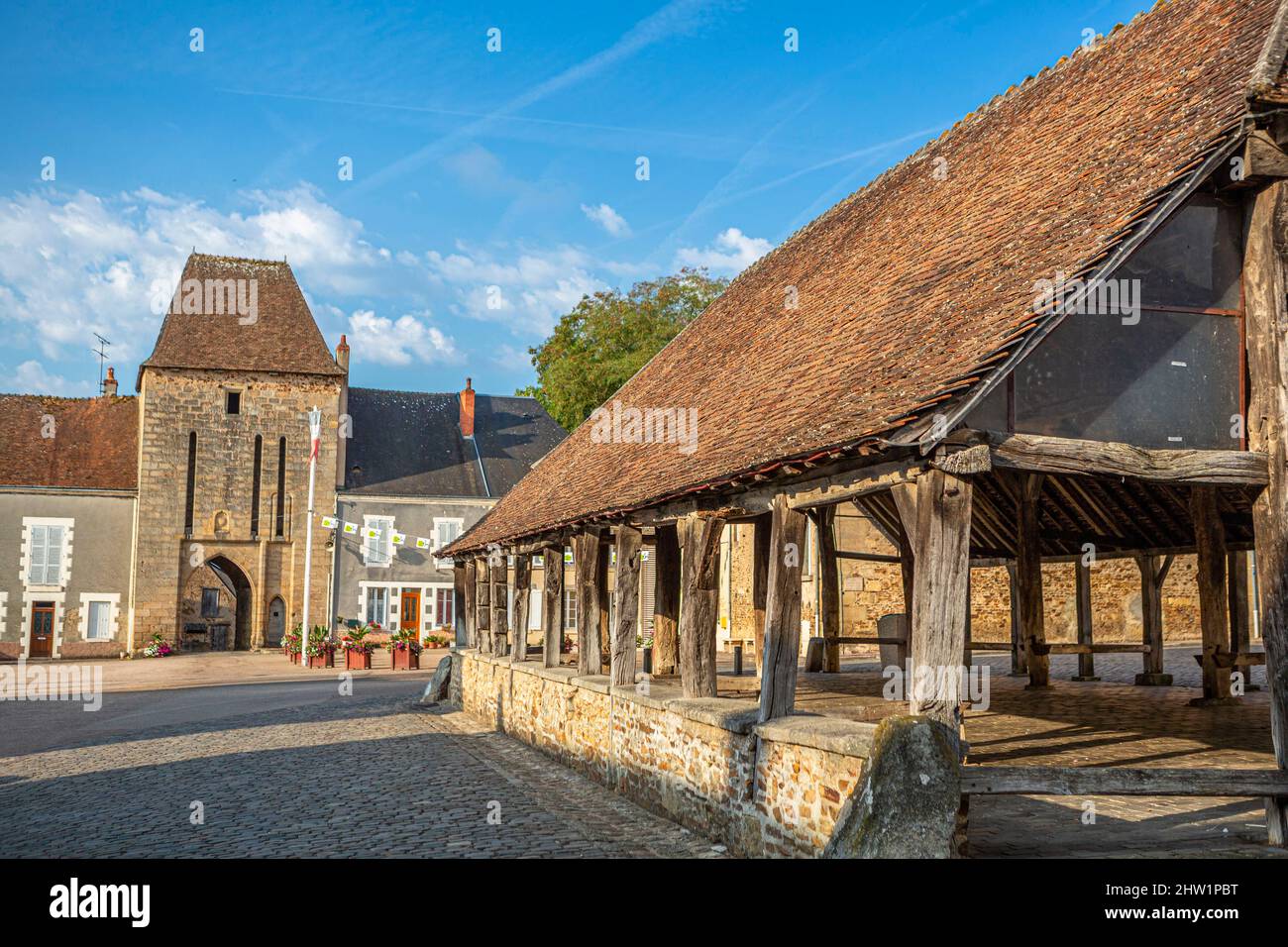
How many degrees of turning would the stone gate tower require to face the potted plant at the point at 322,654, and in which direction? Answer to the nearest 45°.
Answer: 0° — it already faces it

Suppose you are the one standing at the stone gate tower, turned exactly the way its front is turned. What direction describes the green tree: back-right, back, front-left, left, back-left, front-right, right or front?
left

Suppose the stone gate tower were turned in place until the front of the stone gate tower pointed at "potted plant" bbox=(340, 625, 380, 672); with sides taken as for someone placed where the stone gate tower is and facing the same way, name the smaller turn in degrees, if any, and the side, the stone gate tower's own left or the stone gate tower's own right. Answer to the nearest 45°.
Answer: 0° — it already faces it

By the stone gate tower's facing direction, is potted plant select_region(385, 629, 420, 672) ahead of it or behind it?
ahead

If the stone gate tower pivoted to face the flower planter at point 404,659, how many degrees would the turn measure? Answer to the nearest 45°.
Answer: approximately 45° to its left

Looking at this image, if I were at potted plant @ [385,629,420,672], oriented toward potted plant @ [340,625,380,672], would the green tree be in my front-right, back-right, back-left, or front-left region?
back-right

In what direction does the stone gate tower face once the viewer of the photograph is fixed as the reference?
facing the viewer

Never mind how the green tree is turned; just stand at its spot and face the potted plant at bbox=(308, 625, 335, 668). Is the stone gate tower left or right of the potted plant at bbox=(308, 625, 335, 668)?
right
